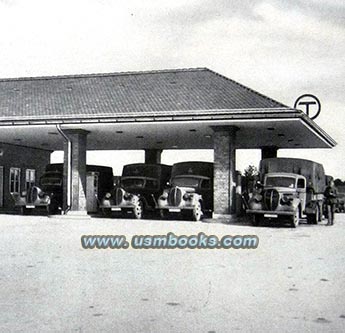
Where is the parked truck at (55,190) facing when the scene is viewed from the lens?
facing the viewer and to the left of the viewer

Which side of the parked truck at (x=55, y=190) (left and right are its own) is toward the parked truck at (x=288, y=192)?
left

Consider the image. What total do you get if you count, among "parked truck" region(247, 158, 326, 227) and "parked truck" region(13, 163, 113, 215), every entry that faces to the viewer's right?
0

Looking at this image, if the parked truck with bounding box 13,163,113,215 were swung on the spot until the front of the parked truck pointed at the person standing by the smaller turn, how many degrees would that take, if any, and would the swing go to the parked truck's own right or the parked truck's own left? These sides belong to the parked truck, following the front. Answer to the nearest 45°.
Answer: approximately 90° to the parked truck's own left

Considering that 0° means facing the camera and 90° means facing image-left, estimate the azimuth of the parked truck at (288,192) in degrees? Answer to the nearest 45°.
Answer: approximately 45°
